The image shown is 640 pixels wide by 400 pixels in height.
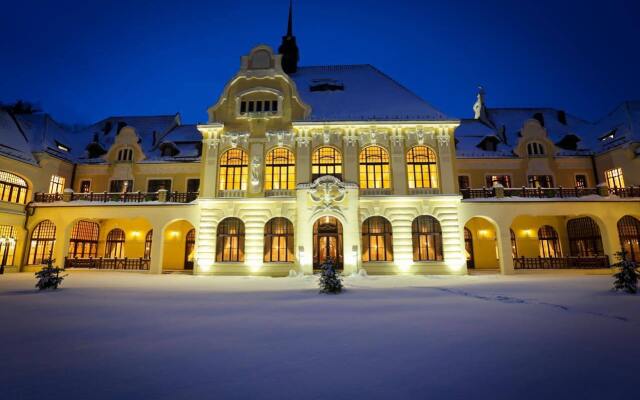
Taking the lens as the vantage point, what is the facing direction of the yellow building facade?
facing the viewer

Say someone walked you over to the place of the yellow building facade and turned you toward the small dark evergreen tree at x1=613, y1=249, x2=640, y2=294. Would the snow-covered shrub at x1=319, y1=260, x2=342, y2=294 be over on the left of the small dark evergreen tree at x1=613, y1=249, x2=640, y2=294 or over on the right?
right

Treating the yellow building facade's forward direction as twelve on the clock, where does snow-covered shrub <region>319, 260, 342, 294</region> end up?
The snow-covered shrub is roughly at 12 o'clock from the yellow building facade.

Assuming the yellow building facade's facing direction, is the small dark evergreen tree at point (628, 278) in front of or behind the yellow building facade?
in front
